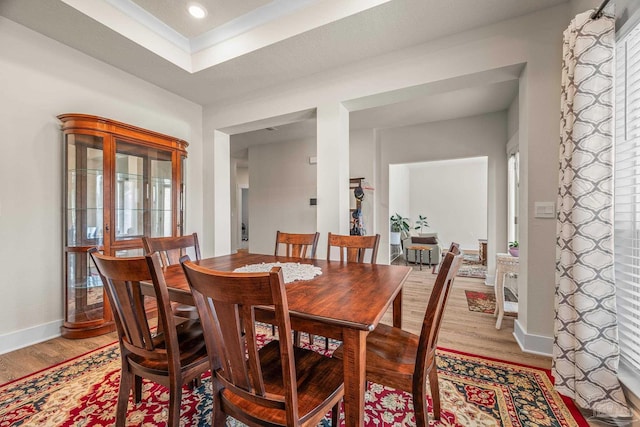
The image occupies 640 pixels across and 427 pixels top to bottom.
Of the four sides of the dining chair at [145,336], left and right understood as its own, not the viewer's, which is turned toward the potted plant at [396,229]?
front

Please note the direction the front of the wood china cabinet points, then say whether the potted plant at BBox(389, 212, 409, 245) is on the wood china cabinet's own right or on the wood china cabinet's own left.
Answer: on the wood china cabinet's own left

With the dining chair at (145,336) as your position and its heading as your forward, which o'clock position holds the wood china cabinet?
The wood china cabinet is roughly at 10 o'clock from the dining chair.

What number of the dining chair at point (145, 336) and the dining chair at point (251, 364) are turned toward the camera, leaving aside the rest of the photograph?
0

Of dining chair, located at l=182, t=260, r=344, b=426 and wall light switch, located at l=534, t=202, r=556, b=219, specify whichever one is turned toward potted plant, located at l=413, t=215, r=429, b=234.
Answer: the dining chair

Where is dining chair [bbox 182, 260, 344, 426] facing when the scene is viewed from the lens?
facing away from the viewer and to the right of the viewer

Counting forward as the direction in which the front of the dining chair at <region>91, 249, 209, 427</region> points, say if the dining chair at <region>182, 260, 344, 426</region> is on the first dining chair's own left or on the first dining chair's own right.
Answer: on the first dining chair's own right

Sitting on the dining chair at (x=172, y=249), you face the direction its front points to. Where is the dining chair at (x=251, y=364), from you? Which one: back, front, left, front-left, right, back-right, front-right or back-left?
front-right

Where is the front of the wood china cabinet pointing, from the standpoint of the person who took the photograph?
facing the viewer and to the right of the viewer

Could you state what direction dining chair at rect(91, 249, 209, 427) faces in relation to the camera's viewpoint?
facing away from the viewer and to the right of the viewer

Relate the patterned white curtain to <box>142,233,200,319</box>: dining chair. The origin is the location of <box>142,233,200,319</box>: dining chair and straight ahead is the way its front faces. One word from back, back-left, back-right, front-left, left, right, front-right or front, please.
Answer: front
